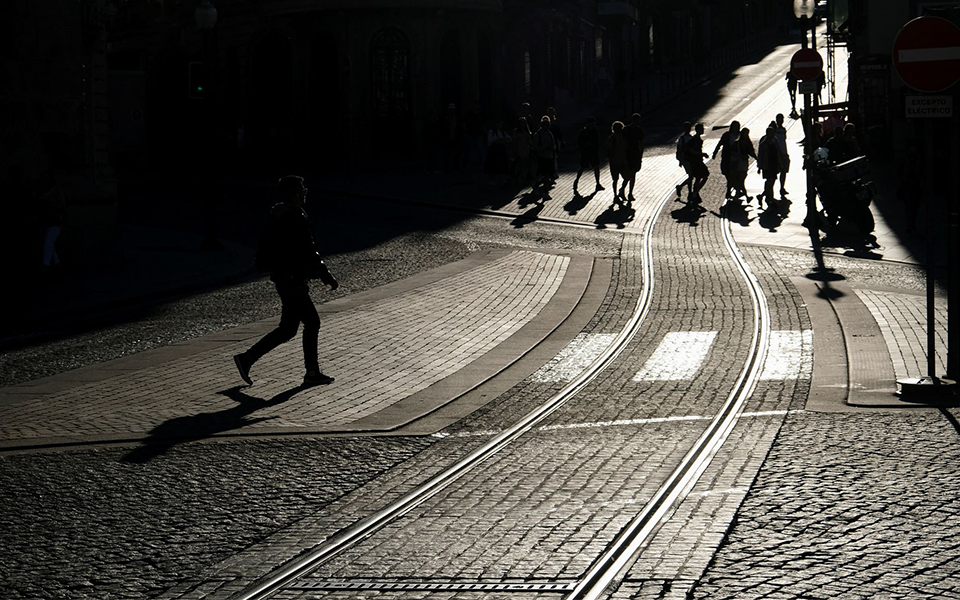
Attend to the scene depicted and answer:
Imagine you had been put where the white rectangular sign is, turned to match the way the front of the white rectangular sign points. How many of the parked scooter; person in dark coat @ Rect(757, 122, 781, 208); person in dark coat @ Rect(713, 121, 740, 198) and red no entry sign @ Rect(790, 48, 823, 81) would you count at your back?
4

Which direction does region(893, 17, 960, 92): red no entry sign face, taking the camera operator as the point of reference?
facing the viewer

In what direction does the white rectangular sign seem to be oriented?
toward the camera

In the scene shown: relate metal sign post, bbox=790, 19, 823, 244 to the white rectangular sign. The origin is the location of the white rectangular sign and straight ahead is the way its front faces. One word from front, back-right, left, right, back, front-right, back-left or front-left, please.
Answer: back

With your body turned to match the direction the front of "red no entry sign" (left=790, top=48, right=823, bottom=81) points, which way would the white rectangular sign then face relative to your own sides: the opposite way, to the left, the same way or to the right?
the same way

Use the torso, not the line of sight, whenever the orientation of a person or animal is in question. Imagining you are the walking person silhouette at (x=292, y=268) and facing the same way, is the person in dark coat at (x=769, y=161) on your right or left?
on your left

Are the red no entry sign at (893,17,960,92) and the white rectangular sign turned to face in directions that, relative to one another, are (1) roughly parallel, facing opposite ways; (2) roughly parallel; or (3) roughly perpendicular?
roughly parallel

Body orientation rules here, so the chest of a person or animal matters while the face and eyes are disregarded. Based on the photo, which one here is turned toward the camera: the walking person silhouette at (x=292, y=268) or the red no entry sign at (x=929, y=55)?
the red no entry sign

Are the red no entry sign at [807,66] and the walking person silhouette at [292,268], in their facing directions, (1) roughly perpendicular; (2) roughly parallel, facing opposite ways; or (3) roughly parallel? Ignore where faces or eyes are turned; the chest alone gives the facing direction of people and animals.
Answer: roughly perpendicular

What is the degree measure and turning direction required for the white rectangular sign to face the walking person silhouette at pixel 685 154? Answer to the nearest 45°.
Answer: approximately 180°

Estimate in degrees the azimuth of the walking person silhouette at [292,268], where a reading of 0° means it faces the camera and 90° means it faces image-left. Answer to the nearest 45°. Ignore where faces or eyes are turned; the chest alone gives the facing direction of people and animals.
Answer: approximately 270°
